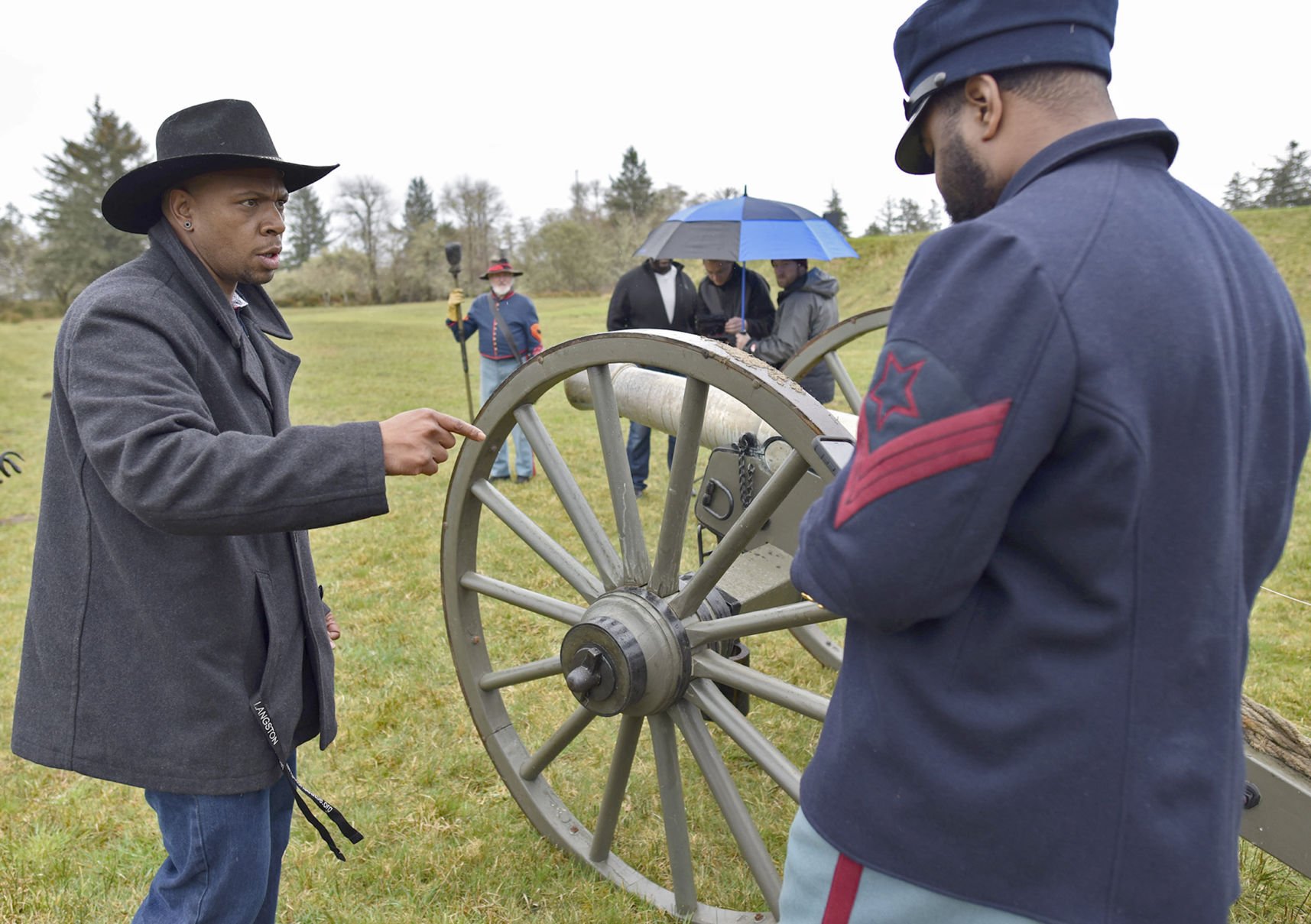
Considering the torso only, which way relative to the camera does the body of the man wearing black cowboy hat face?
to the viewer's right

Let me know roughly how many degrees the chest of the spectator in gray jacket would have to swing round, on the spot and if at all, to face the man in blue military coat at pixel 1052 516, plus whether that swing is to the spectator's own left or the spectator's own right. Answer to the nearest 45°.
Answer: approximately 90° to the spectator's own left

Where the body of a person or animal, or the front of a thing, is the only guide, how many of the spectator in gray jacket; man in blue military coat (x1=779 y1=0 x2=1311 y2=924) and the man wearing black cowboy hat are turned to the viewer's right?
1

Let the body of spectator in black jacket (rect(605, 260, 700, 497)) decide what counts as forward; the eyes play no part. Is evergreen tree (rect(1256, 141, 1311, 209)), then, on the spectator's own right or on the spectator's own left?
on the spectator's own left

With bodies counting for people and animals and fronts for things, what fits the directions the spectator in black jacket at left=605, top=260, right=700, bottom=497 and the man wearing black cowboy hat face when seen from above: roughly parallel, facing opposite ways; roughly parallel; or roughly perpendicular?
roughly perpendicular

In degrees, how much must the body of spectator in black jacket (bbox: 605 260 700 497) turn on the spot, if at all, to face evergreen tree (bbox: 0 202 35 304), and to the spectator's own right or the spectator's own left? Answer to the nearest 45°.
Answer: approximately 180°

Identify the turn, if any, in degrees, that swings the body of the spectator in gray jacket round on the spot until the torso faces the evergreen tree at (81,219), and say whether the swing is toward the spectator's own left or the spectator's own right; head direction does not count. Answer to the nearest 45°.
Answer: approximately 45° to the spectator's own right

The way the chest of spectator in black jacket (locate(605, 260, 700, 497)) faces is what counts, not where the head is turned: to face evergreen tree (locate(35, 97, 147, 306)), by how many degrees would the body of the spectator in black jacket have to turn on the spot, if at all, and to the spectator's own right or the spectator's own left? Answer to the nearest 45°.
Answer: approximately 180°

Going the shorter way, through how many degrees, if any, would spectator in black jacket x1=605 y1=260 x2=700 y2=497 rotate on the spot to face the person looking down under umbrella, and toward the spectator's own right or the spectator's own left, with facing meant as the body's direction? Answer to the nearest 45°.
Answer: approximately 45° to the spectator's own left

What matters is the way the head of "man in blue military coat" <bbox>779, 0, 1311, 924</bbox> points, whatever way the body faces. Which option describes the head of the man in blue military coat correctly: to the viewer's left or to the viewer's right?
to the viewer's left

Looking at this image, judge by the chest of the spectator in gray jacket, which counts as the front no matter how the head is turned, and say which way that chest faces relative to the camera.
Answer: to the viewer's left

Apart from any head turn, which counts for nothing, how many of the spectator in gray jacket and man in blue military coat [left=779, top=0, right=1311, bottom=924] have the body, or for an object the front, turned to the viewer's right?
0

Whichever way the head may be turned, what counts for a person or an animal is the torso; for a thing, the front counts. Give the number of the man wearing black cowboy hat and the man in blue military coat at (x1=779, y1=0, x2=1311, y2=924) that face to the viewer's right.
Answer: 1

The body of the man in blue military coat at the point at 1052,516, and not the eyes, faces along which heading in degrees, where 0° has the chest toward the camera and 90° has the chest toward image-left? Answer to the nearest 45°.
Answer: approximately 135°

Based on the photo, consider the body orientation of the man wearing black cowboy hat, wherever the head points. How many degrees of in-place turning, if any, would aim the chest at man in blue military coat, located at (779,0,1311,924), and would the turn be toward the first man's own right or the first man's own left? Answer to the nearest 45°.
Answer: approximately 45° to the first man's own right
